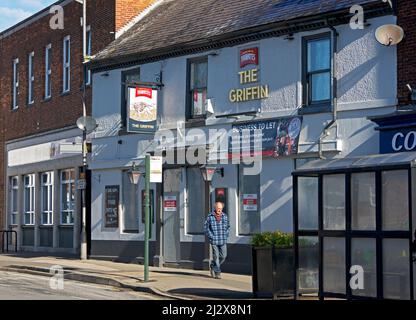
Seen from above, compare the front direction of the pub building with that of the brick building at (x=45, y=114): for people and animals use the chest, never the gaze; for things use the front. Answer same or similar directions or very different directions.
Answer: same or similar directions

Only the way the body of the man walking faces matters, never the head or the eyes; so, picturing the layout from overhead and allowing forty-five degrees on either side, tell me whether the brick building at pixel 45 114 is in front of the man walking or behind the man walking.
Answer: behind

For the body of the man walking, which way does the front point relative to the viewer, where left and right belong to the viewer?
facing the viewer

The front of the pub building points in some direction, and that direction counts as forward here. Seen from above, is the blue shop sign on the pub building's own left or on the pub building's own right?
on the pub building's own left

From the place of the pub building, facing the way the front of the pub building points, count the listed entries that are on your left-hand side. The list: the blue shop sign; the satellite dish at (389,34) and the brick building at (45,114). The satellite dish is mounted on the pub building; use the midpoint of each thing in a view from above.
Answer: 2

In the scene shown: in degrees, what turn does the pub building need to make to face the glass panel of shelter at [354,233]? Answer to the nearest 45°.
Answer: approximately 45° to its left

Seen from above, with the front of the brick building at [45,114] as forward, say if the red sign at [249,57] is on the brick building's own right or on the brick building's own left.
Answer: on the brick building's own left

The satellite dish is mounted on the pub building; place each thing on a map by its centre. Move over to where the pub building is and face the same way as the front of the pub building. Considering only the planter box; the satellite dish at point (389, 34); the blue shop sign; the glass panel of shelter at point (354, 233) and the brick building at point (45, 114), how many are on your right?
1

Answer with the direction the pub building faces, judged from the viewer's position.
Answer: facing the viewer and to the left of the viewer

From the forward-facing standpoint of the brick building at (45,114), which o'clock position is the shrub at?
The shrub is roughly at 10 o'clock from the brick building.
